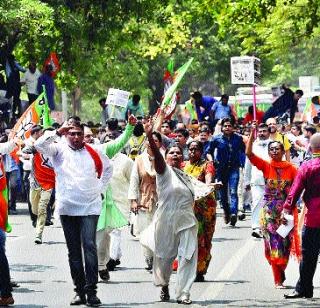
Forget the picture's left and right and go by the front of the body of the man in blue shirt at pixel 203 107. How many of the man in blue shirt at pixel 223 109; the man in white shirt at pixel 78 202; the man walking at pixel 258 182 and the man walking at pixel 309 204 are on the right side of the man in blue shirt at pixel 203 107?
0

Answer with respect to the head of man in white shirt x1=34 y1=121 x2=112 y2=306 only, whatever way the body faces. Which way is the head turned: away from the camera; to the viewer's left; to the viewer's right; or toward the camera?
toward the camera

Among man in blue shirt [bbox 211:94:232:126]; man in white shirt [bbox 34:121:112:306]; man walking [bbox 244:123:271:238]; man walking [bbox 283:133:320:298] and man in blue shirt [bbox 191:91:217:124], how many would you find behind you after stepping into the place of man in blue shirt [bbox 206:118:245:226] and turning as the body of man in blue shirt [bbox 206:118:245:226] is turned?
2

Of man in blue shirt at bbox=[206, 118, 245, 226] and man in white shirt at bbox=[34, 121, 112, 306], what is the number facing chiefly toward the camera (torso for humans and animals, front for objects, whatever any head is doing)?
2

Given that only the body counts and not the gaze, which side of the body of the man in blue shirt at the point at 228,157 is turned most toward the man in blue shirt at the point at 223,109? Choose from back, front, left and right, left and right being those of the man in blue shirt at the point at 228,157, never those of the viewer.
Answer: back

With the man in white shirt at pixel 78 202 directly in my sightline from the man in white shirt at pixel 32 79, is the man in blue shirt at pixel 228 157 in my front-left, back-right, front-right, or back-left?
front-left

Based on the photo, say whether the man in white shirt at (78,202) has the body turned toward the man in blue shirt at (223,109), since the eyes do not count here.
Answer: no

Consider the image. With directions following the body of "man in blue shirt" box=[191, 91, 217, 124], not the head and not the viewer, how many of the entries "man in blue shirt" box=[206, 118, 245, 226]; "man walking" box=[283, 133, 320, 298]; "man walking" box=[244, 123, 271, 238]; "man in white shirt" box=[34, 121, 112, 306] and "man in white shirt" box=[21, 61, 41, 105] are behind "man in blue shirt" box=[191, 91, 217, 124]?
0

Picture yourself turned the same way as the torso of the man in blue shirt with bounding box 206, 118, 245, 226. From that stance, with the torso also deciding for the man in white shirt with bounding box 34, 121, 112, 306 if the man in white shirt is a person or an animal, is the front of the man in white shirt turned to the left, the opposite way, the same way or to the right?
the same way

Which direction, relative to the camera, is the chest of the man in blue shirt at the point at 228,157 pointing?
toward the camera

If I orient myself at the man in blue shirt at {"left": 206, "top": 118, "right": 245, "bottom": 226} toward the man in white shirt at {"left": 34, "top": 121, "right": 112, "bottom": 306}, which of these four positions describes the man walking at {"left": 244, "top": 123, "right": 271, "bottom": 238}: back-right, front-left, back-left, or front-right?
front-left

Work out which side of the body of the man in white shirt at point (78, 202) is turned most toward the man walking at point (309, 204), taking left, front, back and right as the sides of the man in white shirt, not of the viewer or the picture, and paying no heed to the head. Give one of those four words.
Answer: left

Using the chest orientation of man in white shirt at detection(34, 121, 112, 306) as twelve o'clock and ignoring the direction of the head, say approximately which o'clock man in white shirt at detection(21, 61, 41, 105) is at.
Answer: man in white shirt at detection(21, 61, 41, 105) is roughly at 6 o'clock from man in white shirt at detection(34, 121, 112, 306).

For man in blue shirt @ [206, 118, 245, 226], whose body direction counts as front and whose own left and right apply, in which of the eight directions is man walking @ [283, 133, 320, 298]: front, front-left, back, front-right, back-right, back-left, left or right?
front

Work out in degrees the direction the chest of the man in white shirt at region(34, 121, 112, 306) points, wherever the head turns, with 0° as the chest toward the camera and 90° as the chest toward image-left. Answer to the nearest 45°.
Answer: approximately 0°

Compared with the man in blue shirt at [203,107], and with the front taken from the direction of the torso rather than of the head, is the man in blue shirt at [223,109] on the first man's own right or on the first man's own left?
on the first man's own left

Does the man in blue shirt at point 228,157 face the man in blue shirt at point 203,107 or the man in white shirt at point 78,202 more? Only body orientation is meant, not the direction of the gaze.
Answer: the man in white shirt

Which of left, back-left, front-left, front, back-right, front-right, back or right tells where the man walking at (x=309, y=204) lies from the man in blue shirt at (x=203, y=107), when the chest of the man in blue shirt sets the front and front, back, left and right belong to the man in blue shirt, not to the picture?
front-left
